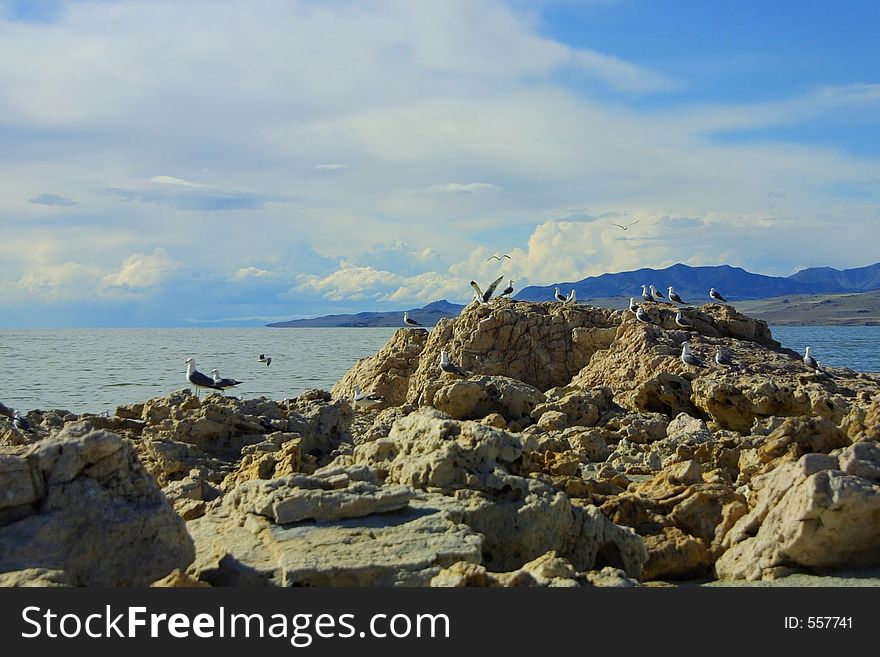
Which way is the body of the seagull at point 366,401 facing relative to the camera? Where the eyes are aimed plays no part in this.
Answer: to the viewer's left

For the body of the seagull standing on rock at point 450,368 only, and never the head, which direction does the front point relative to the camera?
to the viewer's left

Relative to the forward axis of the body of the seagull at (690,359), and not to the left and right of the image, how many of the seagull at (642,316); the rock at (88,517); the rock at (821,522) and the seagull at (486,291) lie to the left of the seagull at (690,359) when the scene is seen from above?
2

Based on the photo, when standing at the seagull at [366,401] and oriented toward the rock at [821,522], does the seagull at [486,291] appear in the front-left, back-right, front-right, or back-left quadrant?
back-left

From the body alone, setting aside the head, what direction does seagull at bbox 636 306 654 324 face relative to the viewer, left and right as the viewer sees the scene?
facing to the left of the viewer

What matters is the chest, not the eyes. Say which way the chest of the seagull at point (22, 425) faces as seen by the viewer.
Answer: to the viewer's left

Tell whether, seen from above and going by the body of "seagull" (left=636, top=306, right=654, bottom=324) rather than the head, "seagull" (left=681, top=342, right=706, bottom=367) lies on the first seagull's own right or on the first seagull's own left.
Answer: on the first seagull's own left

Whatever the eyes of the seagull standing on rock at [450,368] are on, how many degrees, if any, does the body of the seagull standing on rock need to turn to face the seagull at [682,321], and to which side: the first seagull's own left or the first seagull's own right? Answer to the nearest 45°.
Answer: approximately 180°
